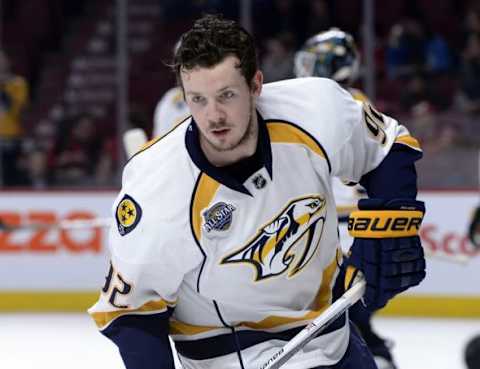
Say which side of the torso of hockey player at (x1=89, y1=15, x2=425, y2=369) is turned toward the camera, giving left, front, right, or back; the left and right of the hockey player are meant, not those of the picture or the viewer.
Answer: front

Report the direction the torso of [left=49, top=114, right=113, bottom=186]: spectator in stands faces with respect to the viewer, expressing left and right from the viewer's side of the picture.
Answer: facing the viewer

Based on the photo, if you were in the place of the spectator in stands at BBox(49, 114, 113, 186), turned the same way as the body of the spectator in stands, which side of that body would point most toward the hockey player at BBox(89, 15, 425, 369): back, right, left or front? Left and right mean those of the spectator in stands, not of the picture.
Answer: front

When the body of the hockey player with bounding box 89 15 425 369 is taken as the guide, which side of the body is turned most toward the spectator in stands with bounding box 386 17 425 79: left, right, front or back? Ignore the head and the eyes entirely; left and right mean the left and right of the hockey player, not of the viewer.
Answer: back

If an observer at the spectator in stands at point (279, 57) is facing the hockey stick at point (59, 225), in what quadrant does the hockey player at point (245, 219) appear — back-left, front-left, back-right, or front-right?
front-left

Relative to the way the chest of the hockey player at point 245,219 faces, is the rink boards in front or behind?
behind

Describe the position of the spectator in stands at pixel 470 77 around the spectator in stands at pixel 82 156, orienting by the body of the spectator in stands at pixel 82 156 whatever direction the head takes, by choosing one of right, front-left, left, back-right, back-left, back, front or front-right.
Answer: left

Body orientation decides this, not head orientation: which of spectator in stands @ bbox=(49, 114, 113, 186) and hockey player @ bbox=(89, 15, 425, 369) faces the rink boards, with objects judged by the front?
the spectator in stands

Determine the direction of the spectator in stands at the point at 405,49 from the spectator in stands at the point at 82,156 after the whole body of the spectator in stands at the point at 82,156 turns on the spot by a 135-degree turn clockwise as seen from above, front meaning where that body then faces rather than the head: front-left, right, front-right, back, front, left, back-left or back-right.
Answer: back-right
